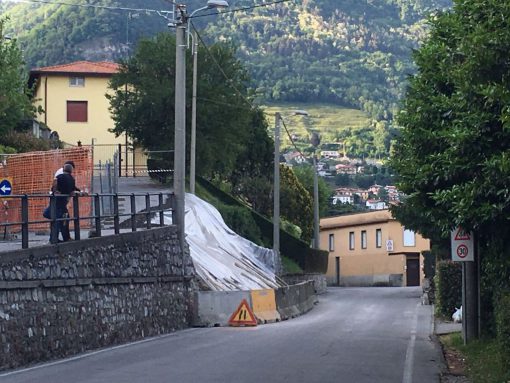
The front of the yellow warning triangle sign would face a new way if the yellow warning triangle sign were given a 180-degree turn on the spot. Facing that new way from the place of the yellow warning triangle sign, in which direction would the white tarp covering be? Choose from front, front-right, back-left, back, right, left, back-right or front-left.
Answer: front

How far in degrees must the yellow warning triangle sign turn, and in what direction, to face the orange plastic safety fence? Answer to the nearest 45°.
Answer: approximately 90° to its right

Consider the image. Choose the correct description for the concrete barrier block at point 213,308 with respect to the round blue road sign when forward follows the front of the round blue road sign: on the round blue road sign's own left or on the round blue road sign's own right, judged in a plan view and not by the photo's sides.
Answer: on the round blue road sign's own left

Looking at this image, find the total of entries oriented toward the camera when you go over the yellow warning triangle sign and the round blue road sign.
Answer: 2

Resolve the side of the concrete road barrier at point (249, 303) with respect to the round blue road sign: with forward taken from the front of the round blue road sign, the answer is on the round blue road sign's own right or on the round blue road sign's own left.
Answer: on the round blue road sign's own left

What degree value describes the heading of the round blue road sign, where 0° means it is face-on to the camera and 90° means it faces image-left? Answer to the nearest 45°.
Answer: approximately 0°
